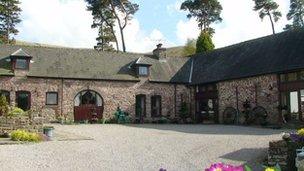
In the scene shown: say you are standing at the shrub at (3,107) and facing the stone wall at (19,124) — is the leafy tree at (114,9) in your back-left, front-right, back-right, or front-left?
back-left

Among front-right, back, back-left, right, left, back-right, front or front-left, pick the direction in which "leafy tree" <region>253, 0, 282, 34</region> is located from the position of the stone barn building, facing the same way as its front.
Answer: back-left

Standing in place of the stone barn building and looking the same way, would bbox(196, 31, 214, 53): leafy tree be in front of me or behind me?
behind

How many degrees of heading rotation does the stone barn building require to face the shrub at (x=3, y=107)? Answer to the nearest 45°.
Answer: approximately 45° to its right

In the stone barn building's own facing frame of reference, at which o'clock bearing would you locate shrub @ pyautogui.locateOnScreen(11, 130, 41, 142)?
The shrub is roughly at 1 o'clock from the stone barn building.

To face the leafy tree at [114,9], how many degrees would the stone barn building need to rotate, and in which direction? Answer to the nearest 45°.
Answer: approximately 180°

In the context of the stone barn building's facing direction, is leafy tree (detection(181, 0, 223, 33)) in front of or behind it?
behind

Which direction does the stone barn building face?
toward the camera

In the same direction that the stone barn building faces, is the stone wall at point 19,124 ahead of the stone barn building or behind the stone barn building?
ahead

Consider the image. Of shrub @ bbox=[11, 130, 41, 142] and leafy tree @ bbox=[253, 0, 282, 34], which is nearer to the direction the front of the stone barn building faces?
the shrub

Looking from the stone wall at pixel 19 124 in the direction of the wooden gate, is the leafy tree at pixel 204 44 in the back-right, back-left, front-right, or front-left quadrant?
front-right
